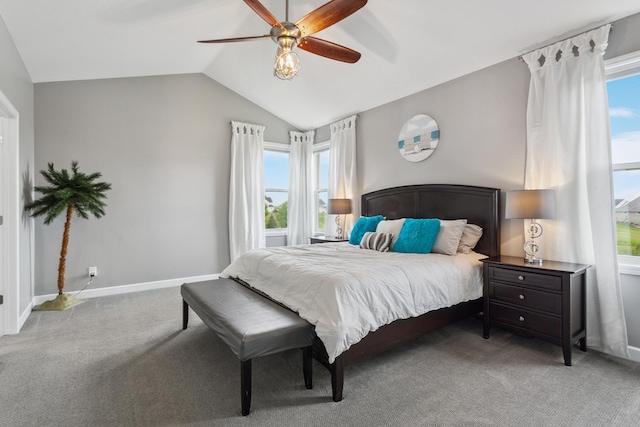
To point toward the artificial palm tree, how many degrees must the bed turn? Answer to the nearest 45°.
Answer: approximately 45° to its right

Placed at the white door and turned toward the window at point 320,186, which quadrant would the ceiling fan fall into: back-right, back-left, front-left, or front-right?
front-right

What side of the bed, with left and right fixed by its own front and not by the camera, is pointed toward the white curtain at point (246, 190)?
right

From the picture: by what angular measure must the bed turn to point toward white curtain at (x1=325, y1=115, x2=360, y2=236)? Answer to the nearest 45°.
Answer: approximately 135° to its right

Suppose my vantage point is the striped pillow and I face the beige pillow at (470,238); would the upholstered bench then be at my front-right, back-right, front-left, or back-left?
back-right

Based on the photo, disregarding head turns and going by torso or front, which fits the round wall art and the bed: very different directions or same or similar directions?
same or similar directions

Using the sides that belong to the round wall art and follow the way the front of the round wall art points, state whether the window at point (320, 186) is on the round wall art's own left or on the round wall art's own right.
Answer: on the round wall art's own right

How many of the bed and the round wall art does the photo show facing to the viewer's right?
0

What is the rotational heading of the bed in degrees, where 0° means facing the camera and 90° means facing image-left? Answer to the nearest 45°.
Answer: approximately 45°

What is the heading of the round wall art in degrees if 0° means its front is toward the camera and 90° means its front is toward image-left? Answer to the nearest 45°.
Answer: approximately 45°
